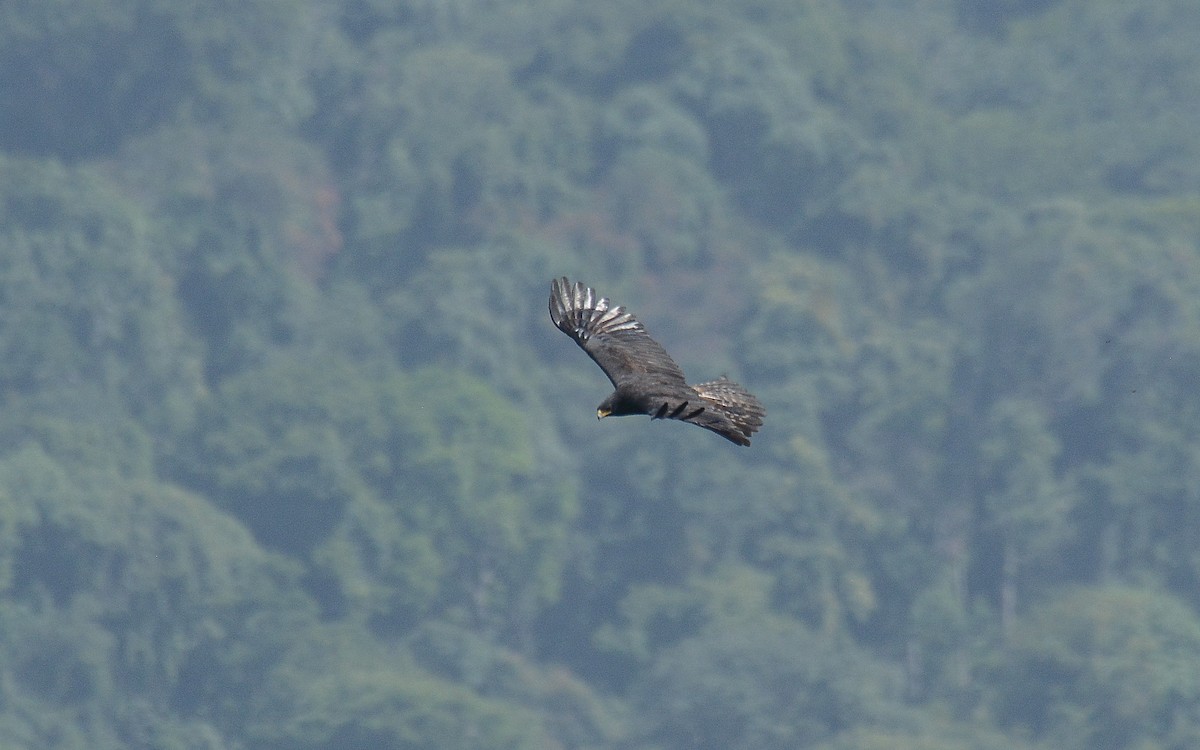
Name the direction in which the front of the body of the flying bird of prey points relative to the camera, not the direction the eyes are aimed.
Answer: to the viewer's left
